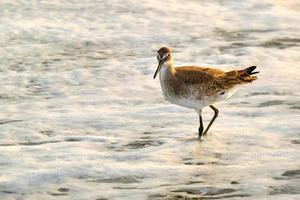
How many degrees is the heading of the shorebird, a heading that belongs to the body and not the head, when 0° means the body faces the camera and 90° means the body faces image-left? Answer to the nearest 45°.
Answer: approximately 90°
